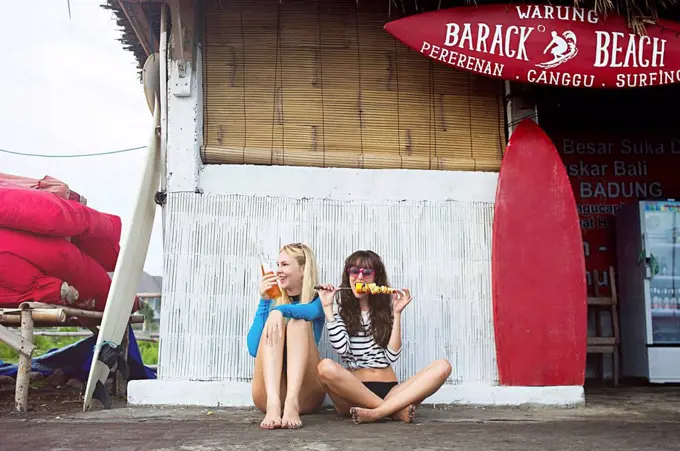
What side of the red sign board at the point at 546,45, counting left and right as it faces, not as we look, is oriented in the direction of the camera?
front

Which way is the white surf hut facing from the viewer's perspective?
toward the camera

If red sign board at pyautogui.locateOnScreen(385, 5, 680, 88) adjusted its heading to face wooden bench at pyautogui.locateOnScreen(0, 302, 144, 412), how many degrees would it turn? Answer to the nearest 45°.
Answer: approximately 90° to its right

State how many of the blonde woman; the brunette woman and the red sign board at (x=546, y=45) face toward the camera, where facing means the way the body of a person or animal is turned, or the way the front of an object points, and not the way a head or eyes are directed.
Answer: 3

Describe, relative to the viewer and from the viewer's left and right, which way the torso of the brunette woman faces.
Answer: facing the viewer

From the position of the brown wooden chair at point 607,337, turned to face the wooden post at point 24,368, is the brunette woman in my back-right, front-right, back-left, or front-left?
front-left

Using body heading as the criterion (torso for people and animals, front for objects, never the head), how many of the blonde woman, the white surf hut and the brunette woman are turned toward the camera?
3
